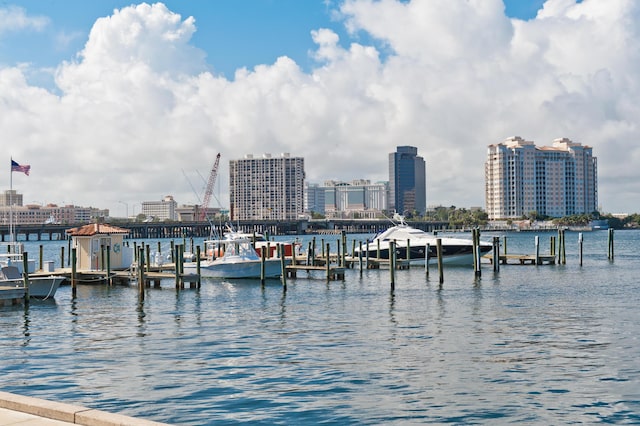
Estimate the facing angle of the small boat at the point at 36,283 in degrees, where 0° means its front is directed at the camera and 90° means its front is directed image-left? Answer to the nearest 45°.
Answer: approximately 270°
